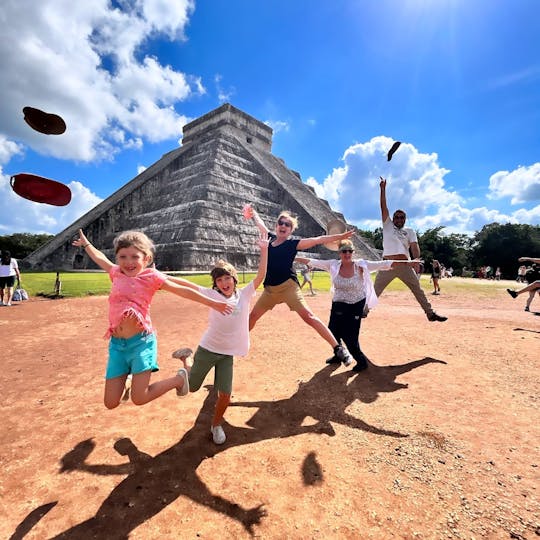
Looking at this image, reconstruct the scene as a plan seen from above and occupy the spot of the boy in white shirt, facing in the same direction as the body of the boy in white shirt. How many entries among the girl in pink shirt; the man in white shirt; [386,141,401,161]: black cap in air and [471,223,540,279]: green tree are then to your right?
1

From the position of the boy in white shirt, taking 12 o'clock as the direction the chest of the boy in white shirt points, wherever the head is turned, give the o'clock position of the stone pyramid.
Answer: The stone pyramid is roughly at 6 o'clock from the boy in white shirt.

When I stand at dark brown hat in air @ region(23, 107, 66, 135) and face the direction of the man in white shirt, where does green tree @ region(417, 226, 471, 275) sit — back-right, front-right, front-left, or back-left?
front-left

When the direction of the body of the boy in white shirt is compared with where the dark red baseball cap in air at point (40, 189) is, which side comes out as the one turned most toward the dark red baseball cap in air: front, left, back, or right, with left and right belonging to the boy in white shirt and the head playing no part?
right

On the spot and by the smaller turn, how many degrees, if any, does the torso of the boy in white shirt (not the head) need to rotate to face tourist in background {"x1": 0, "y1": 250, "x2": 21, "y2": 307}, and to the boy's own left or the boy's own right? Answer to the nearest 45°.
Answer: approximately 135° to the boy's own right

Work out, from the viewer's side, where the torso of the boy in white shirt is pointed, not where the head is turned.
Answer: toward the camera

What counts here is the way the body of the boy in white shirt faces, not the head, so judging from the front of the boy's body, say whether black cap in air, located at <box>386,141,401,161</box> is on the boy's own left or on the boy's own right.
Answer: on the boy's own left

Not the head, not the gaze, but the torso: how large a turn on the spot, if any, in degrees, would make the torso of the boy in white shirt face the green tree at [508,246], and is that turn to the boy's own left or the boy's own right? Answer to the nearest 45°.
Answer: approximately 135° to the boy's own left

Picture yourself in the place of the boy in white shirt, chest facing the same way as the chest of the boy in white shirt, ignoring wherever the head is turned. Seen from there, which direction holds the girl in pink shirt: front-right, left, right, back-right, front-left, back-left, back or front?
right
